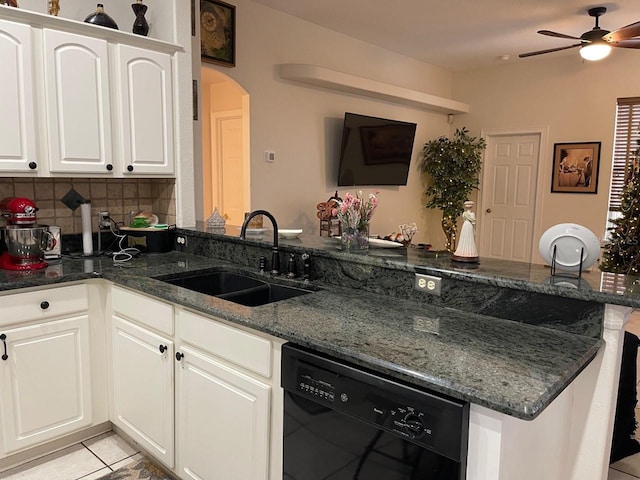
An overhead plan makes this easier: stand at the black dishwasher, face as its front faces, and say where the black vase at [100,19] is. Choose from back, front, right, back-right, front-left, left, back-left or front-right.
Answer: right

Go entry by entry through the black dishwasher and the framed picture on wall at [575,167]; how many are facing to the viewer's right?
0

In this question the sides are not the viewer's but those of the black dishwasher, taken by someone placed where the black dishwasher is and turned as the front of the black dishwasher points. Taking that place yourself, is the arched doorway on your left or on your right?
on your right

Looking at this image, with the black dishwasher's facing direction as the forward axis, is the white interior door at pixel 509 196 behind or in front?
behind

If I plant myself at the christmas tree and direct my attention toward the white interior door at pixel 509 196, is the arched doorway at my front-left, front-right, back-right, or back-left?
front-left

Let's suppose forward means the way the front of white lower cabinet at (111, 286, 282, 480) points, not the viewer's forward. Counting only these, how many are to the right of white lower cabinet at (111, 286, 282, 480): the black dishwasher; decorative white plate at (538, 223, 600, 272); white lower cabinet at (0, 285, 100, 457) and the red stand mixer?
2

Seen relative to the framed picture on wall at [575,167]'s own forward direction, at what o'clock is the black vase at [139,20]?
The black vase is roughly at 1 o'clock from the framed picture on wall.

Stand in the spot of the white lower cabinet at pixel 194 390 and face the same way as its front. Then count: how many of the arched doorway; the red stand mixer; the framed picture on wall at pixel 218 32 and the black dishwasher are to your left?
1

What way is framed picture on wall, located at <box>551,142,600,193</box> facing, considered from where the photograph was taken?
facing the viewer

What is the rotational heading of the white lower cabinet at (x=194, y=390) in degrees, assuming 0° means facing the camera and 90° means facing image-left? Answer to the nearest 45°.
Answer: approximately 45°

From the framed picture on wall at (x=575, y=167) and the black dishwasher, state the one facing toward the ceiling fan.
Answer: the framed picture on wall

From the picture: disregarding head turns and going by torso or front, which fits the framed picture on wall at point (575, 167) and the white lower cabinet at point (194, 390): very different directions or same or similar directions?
same or similar directions

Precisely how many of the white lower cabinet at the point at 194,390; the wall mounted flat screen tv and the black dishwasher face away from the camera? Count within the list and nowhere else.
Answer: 0

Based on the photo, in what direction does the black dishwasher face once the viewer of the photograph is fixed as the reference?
facing the viewer and to the left of the viewer

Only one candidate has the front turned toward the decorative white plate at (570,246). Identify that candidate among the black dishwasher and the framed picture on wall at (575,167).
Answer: the framed picture on wall

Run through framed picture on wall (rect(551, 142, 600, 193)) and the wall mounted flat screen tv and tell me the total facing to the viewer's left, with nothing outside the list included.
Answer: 0
